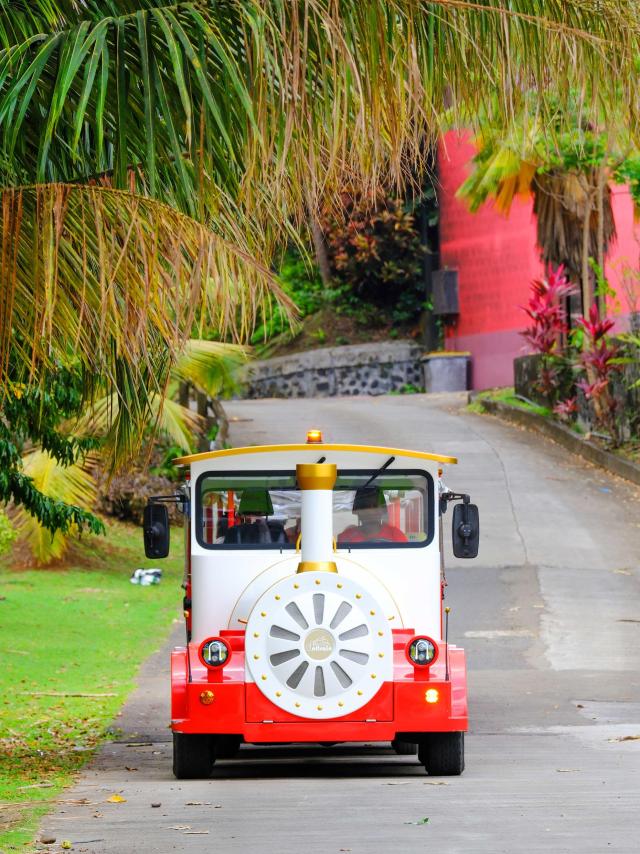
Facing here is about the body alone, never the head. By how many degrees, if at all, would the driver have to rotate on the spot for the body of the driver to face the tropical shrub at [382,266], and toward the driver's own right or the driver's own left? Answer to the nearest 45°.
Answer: approximately 180°

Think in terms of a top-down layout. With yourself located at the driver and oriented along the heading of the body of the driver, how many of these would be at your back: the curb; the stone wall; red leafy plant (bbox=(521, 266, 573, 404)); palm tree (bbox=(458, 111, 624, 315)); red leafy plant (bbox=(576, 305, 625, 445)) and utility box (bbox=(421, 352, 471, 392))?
6

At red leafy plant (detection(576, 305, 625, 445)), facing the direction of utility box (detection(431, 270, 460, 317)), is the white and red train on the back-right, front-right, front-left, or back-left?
back-left

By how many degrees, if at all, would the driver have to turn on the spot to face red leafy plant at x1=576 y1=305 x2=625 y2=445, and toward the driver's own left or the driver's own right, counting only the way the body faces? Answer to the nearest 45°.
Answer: approximately 180°

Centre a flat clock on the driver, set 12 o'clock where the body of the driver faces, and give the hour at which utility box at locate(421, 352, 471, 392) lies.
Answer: The utility box is roughly at 6 o'clock from the driver.

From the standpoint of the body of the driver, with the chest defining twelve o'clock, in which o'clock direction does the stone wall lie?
The stone wall is roughly at 6 o'clock from the driver.

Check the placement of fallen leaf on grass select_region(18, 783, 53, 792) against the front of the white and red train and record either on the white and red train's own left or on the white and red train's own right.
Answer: on the white and red train's own right

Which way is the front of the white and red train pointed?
toward the camera
